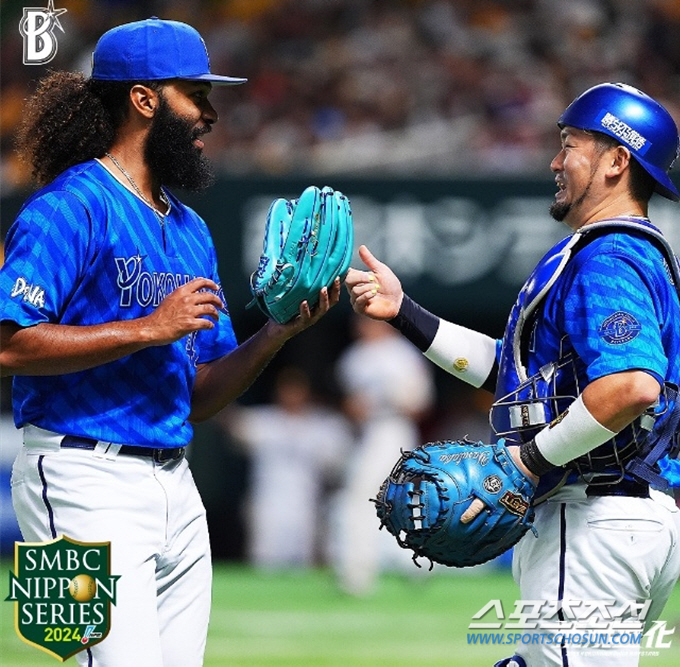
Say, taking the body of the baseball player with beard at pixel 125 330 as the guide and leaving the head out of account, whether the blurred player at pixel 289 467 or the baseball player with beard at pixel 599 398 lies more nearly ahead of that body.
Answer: the baseball player with beard

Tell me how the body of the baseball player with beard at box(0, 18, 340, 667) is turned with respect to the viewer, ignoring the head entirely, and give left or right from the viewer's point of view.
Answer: facing the viewer and to the right of the viewer

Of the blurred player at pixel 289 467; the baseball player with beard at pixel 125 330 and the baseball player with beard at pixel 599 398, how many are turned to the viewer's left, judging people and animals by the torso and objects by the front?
1

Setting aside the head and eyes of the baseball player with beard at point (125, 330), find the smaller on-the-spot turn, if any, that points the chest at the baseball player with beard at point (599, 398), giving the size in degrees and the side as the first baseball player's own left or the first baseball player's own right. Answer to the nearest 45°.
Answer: approximately 45° to the first baseball player's own left

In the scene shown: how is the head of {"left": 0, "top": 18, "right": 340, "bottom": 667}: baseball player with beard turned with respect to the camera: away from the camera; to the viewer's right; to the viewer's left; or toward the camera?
to the viewer's right

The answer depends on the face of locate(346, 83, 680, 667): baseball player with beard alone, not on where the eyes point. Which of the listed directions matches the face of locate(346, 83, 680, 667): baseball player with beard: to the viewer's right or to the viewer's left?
to the viewer's left

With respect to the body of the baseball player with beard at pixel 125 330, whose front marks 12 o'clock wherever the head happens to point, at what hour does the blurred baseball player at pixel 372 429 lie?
The blurred baseball player is roughly at 8 o'clock from the baseball player with beard.

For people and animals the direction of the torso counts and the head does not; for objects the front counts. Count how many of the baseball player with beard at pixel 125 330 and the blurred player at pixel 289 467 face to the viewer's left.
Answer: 0

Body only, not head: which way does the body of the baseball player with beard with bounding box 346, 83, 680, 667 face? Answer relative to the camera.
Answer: to the viewer's left
